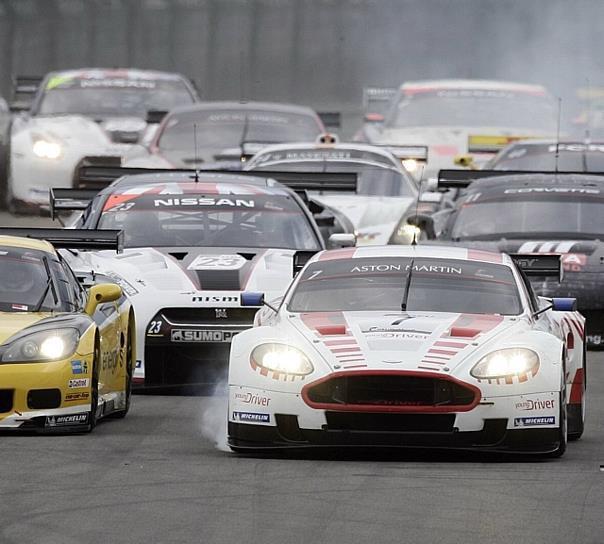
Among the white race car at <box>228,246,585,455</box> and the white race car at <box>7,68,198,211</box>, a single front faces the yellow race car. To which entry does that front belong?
the white race car at <box>7,68,198,211</box>

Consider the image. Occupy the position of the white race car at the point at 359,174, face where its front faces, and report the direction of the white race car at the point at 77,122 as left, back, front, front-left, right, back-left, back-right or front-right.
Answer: back-right

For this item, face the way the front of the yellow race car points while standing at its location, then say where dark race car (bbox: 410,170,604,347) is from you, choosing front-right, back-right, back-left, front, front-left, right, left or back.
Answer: back-left

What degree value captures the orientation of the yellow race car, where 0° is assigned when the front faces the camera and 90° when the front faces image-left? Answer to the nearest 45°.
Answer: approximately 0°

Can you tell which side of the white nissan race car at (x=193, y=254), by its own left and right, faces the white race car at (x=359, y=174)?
back

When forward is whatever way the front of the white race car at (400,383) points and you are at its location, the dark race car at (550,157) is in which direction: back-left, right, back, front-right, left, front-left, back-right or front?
back

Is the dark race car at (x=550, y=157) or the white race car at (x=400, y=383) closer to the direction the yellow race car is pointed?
the white race car

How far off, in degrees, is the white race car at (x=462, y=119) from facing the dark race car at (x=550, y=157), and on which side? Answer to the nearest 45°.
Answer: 0° — it already faces it
